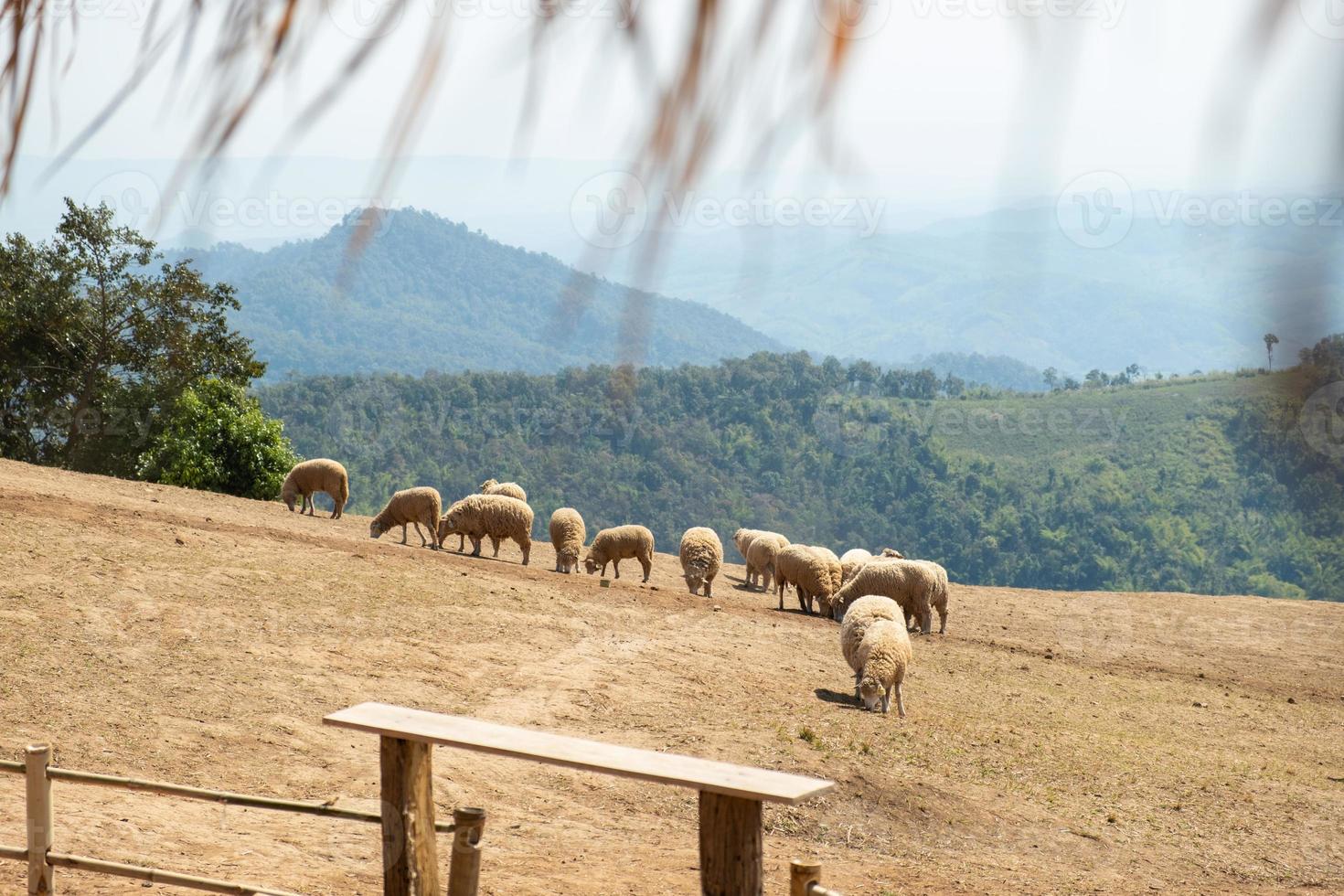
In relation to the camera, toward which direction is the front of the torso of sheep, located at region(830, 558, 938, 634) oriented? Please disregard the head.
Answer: to the viewer's left

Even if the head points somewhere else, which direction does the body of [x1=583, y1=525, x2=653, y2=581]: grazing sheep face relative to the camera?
to the viewer's left

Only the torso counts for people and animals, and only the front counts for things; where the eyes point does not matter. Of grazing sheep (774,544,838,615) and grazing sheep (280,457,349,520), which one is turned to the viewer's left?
grazing sheep (280,457,349,520)

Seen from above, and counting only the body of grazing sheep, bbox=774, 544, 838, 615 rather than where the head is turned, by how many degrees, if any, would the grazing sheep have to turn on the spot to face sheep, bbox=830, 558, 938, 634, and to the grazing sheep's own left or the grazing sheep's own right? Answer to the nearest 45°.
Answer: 0° — it already faces it

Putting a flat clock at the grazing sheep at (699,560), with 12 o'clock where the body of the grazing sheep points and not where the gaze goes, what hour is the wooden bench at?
The wooden bench is roughly at 12 o'clock from the grazing sheep.

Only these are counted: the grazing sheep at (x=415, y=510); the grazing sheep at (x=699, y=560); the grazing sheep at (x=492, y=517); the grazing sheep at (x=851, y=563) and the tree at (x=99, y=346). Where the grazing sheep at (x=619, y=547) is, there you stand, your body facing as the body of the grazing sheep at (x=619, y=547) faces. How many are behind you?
2

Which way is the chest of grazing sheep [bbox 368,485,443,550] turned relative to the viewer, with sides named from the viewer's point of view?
facing to the left of the viewer

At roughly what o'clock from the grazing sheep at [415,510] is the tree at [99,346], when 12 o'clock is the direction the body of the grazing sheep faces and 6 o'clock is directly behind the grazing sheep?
The tree is roughly at 2 o'clock from the grazing sheep.

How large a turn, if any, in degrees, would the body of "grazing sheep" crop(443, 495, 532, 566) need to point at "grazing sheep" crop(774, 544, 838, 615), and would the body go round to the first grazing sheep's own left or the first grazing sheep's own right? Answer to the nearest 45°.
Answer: approximately 180°

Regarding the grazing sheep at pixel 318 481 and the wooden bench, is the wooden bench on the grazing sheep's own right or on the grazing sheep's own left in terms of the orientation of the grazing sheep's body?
on the grazing sheep's own left

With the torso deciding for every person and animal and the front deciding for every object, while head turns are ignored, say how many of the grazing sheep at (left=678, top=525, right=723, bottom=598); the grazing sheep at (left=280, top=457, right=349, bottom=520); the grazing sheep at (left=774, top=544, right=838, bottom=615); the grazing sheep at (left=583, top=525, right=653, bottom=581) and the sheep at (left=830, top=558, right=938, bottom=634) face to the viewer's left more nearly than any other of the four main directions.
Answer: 3

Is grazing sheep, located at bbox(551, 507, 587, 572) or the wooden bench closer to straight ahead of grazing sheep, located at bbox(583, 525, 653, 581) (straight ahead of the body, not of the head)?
the grazing sheep

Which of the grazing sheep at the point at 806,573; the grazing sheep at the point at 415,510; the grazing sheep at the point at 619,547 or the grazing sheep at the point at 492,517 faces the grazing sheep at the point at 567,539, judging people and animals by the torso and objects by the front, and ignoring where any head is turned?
the grazing sheep at the point at 619,547

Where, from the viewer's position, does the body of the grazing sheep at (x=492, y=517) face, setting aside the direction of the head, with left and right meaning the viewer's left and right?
facing to the left of the viewer

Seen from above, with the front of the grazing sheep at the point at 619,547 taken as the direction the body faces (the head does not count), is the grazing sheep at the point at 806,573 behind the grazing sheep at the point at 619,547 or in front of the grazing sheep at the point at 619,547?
behind

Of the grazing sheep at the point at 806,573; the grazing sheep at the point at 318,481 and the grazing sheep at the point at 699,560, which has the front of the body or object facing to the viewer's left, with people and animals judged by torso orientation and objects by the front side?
the grazing sheep at the point at 318,481

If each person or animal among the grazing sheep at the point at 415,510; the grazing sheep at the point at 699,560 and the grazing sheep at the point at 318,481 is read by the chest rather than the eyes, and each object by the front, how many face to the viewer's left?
2
